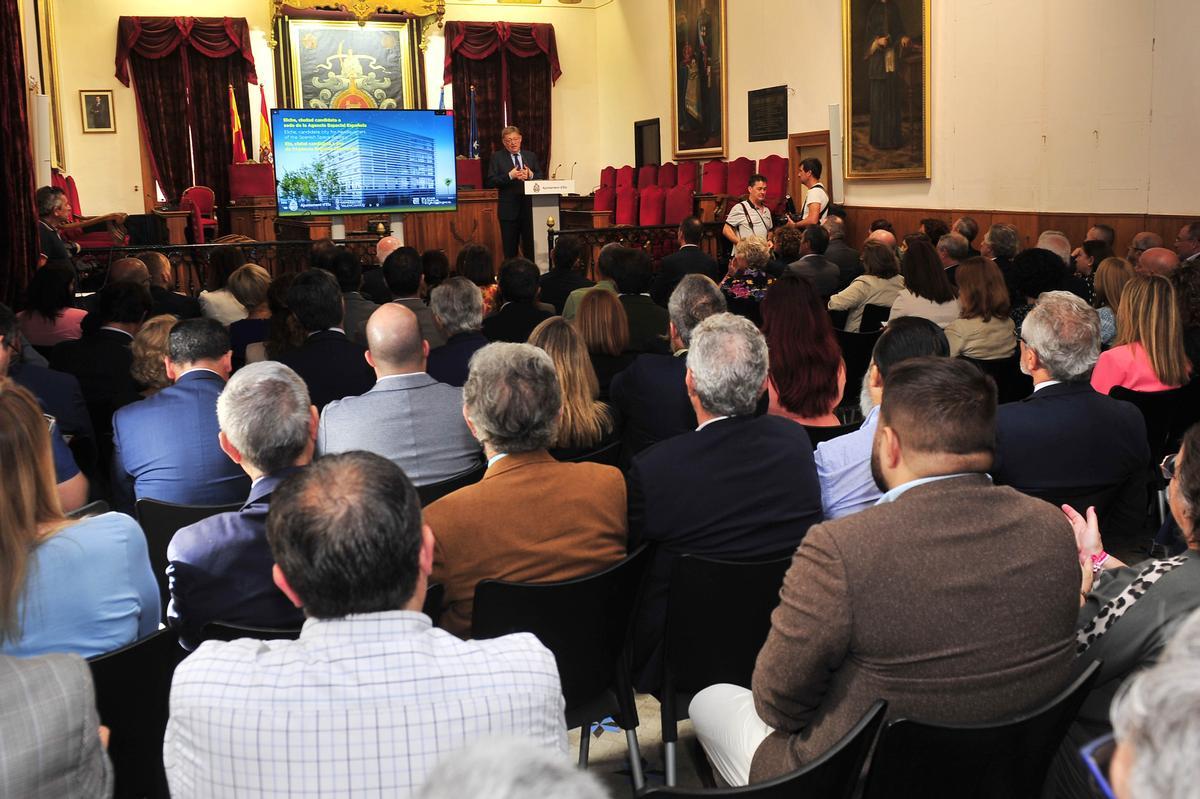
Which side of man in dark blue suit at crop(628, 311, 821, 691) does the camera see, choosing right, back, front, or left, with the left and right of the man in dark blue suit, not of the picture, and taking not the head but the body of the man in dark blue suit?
back

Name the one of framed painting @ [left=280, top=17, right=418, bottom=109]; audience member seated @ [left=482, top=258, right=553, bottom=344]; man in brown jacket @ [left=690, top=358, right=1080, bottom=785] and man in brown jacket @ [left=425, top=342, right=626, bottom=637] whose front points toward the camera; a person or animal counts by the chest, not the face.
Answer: the framed painting

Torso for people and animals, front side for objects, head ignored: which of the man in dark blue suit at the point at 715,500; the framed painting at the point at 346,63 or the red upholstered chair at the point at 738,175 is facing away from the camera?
the man in dark blue suit

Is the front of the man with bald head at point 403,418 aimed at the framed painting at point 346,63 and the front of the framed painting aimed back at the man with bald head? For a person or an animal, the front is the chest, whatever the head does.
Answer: yes

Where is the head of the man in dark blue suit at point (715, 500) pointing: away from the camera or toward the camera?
away from the camera

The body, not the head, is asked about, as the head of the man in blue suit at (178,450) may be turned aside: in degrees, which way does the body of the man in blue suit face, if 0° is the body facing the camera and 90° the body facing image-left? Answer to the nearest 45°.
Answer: approximately 180°

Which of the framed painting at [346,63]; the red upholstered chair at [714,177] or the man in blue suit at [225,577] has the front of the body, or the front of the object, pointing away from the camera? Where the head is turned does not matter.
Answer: the man in blue suit

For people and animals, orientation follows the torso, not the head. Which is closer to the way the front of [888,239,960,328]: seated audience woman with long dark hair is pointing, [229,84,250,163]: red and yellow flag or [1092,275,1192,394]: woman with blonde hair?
the red and yellow flag

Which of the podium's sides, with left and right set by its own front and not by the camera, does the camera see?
front

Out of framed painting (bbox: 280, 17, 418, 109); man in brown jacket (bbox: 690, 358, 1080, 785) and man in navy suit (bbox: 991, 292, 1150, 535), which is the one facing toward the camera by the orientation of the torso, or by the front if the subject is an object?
the framed painting

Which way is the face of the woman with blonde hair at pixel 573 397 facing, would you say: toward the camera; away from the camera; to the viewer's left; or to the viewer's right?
away from the camera

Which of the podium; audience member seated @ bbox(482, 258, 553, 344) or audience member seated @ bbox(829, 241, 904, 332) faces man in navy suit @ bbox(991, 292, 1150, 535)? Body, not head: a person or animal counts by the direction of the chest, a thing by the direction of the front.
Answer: the podium

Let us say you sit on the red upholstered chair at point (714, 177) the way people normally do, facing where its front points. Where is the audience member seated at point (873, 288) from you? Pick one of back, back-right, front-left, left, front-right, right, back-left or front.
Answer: front-left

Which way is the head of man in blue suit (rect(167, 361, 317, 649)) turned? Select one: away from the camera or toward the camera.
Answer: away from the camera

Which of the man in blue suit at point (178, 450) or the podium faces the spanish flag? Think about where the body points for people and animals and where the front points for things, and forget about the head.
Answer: the man in blue suit

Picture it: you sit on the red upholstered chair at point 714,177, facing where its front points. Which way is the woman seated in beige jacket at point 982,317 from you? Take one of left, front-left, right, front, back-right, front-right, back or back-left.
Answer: front-left

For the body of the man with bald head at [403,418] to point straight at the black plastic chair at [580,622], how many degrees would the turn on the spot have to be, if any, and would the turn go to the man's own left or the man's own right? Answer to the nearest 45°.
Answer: approximately 180°

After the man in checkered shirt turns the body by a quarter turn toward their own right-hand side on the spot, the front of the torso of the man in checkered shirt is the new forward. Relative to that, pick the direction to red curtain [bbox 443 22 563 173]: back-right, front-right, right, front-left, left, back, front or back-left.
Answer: left

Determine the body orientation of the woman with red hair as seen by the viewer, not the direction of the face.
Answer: away from the camera

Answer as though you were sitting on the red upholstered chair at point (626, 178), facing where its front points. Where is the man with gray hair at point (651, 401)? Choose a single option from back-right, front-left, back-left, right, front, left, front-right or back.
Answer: front-left

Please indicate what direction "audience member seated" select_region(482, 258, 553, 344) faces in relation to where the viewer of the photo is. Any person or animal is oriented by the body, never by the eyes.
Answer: facing away from the viewer

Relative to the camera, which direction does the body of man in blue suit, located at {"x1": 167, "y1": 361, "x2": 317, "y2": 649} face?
away from the camera

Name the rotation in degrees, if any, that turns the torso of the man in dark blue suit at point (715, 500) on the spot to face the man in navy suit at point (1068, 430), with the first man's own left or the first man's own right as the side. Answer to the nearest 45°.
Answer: approximately 45° to the first man's own right
